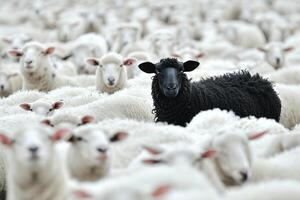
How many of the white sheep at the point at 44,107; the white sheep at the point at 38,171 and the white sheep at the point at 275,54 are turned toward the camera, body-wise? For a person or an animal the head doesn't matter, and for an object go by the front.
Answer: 3

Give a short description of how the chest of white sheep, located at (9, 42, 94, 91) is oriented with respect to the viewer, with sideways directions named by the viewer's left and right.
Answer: facing the viewer and to the left of the viewer

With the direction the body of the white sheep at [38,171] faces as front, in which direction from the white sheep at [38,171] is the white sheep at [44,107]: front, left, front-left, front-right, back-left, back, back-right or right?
back

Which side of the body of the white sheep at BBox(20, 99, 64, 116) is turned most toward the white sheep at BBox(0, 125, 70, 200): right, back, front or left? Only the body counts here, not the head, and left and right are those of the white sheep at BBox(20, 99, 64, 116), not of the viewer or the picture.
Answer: front

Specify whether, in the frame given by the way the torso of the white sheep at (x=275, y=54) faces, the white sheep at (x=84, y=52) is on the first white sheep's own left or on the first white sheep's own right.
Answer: on the first white sheep's own right

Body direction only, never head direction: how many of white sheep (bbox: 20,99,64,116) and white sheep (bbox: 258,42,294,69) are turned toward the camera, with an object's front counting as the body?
2

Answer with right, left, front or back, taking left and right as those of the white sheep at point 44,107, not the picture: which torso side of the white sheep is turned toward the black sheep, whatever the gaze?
left

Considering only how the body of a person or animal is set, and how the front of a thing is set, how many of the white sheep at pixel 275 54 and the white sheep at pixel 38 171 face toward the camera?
2

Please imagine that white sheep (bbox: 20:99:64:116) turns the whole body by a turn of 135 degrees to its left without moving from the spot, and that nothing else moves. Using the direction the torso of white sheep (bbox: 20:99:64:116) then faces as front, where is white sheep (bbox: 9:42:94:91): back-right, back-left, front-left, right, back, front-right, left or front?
front-left
